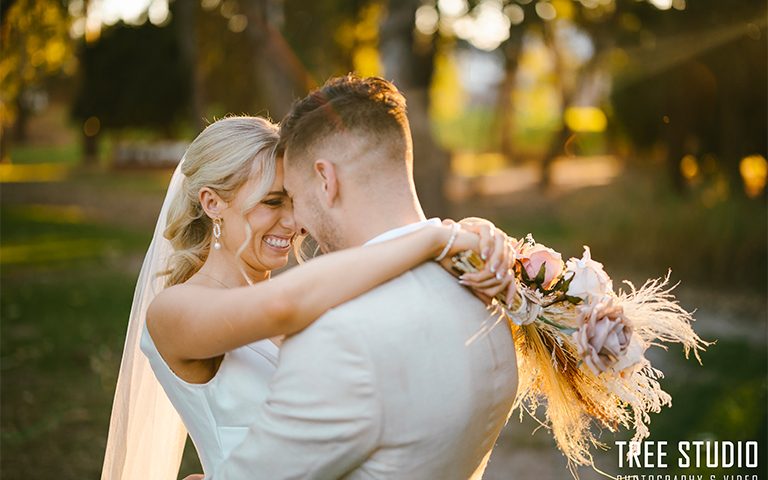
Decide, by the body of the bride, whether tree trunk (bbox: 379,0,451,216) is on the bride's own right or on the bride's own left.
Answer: on the bride's own left

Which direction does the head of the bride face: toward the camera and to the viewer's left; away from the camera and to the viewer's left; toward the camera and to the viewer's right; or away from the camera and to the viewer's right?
toward the camera and to the viewer's right

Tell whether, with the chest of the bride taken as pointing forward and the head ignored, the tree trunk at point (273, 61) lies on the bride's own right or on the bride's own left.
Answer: on the bride's own left

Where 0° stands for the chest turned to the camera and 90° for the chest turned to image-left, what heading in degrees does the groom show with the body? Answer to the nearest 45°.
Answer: approximately 135°

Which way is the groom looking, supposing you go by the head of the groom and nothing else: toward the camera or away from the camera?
away from the camera

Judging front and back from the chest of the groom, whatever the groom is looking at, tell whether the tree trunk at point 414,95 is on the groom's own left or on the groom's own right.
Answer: on the groom's own right

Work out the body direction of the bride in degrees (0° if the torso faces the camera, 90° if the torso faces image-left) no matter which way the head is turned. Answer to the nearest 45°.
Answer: approximately 270°
